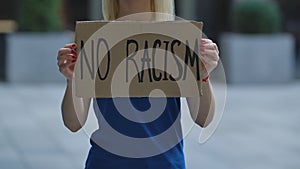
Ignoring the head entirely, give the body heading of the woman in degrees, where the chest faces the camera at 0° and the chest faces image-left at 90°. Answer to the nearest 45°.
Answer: approximately 0°

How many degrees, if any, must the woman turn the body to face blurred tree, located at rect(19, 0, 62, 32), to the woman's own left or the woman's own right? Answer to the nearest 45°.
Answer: approximately 180°

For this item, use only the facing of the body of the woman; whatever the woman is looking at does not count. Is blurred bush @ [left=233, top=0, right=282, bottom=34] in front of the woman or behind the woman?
behind
